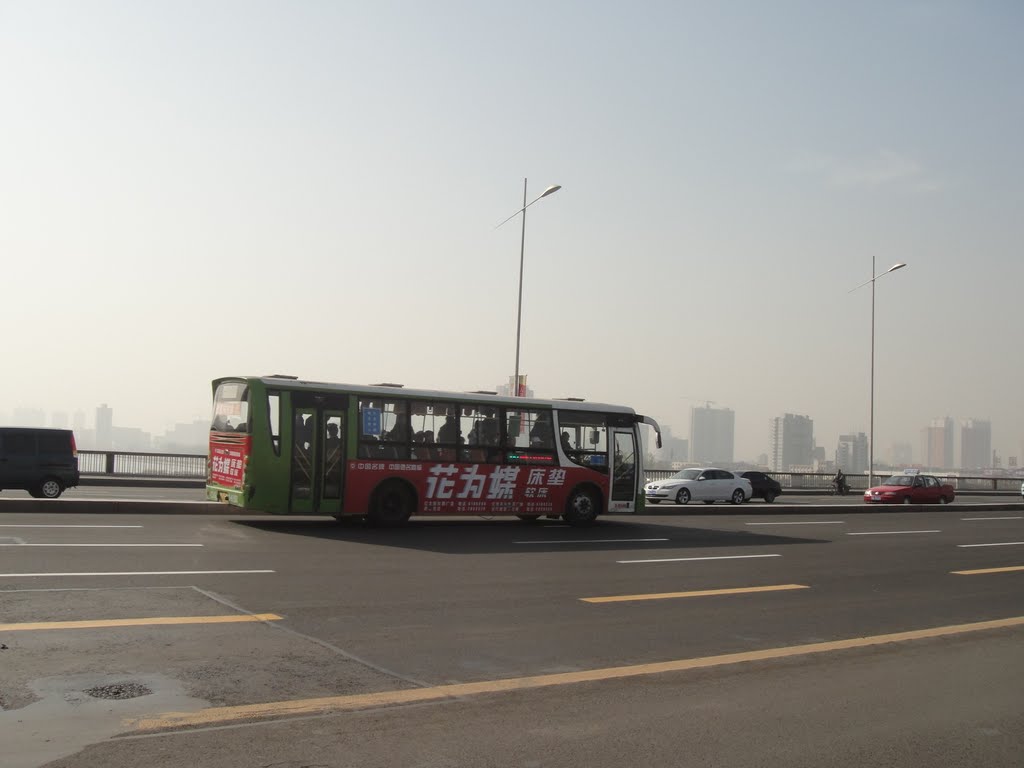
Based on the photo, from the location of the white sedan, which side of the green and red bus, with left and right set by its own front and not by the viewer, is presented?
front

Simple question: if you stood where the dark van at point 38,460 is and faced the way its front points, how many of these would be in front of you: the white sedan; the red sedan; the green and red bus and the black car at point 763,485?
0

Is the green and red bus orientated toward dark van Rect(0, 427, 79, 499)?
no

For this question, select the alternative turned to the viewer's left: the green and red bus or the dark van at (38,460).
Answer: the dark van

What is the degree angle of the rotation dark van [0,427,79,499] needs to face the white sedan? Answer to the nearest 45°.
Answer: approximately 180°

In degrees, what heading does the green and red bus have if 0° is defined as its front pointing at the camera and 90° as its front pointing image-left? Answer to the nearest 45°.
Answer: approximately 225°

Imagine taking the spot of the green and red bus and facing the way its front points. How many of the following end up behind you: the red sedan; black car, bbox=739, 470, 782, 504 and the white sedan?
0

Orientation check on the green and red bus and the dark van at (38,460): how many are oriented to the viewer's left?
1

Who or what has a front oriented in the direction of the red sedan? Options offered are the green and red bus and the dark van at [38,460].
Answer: the green and red bus

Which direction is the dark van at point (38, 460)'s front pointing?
to the viewer's left

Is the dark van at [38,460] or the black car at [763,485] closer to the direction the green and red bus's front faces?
the black car

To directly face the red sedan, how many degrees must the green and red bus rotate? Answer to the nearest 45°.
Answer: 0° — it already faces it

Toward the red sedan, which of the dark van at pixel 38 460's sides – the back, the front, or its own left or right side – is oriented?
back

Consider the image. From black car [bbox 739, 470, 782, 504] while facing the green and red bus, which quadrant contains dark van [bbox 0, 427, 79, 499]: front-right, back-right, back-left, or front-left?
front-right
